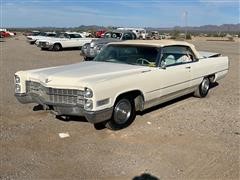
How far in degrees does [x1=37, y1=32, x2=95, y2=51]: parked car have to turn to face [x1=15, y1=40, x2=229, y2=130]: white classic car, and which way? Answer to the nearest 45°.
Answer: approximately 45° to its left

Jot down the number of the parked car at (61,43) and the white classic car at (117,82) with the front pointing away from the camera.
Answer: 0

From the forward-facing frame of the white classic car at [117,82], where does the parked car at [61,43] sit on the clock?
The parked car is roughly at 4 o'clock from the white classic car.

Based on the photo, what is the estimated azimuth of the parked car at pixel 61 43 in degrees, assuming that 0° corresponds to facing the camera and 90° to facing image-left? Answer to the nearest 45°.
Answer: approximately 45°
